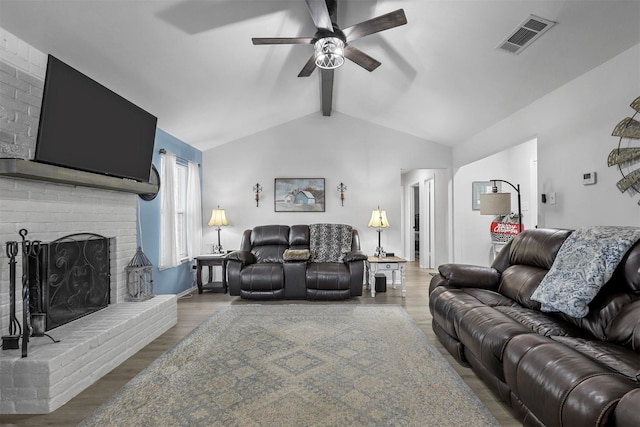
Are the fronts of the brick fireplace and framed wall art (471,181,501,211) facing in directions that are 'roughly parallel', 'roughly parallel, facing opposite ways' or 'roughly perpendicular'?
roughly perpendicular

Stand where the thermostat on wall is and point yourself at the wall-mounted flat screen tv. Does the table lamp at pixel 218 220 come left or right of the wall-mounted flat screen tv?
right

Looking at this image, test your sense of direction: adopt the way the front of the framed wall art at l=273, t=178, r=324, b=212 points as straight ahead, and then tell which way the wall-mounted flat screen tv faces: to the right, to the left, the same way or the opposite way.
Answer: to the left

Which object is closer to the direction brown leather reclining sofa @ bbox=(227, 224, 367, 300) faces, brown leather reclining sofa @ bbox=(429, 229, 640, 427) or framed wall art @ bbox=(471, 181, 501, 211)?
the brown leather reclining sofa

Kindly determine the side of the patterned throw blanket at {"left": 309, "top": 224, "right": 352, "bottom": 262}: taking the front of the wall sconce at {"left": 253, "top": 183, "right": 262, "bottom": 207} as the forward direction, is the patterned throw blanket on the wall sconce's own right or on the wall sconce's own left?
on the wall sconce's own left

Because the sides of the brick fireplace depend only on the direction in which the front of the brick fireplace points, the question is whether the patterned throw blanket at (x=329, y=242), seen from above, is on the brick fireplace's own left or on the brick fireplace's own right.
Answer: on the brick fireplace's own left

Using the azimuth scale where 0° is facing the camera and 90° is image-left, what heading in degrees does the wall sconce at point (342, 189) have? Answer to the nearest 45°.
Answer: approximately 0°

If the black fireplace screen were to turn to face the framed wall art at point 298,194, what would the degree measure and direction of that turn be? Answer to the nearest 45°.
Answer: approximately 90° to its left

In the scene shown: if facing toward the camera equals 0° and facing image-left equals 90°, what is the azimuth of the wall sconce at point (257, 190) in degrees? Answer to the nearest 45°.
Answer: approximately 0°

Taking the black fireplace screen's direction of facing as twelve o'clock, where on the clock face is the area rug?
The area rug is roughly at 12 o'clock from the black fireplace screen.

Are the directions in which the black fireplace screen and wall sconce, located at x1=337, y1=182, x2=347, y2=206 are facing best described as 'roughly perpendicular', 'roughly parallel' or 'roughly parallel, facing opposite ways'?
roughly perpendicular

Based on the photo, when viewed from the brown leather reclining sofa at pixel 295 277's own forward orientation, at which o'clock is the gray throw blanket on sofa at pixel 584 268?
The gray throw blanket on sofa is roughly at 11 o'clock from the brown leather reclining sofa.

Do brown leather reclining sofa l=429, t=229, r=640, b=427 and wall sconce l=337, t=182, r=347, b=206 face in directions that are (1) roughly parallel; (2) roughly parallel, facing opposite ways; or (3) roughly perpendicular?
roughly perpendicular
